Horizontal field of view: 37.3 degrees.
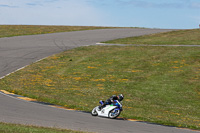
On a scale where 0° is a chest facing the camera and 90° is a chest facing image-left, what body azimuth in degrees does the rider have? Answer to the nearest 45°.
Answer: approximately 270°
